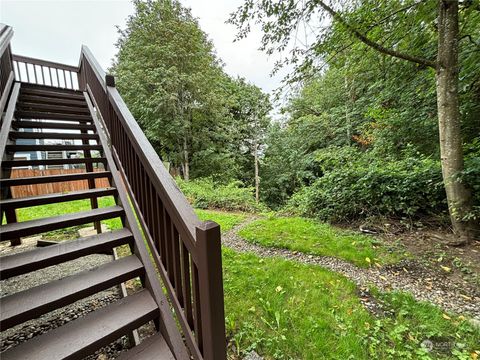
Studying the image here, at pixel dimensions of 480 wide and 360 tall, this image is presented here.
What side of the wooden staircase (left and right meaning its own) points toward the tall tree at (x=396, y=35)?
left

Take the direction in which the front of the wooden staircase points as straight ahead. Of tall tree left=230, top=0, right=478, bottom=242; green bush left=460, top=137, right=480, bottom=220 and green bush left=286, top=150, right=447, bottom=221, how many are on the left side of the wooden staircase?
3

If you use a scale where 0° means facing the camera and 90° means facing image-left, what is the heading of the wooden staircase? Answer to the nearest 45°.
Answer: approximately 0°

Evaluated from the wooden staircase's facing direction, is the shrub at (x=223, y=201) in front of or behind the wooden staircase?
behind

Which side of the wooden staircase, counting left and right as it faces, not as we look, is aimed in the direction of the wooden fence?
back

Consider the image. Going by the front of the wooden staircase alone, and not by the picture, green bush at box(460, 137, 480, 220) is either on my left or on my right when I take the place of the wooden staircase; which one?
on my left

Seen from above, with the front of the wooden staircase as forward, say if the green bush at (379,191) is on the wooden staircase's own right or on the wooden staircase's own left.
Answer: on the wooden staircase's own left

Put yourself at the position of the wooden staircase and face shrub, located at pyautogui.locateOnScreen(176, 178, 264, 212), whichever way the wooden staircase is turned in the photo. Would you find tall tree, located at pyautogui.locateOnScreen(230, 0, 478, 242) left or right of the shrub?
right

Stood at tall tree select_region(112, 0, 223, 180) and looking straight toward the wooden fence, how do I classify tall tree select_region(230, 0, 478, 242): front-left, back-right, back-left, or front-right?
back-left

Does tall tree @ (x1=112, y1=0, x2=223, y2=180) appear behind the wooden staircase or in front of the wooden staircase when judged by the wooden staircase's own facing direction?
behind
